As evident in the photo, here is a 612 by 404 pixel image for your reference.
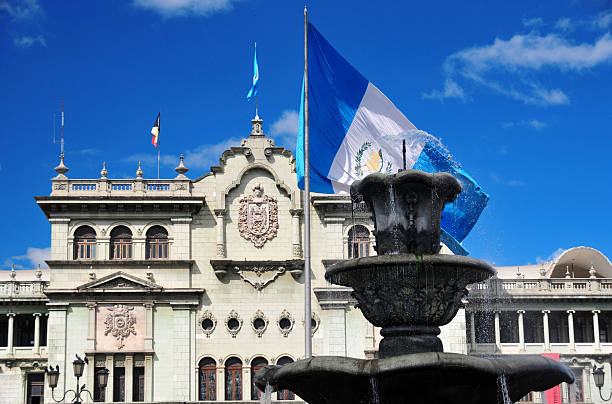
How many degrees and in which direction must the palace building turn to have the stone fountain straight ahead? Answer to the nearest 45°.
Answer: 0° — it already faces it

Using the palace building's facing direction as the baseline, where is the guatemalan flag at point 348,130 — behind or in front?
in front

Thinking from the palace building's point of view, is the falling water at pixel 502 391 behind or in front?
in front

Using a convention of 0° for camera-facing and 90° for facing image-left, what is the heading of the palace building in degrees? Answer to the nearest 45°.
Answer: approximately 0°

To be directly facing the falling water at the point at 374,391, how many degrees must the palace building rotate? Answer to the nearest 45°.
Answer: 0° — it already faces it

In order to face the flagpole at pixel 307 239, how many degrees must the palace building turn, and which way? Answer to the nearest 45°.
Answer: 0° — it already faces it
